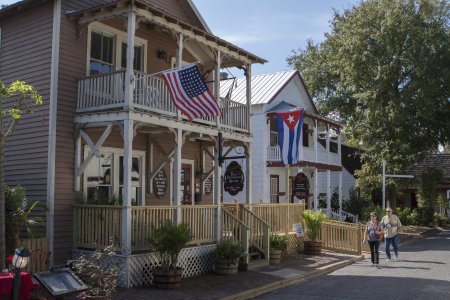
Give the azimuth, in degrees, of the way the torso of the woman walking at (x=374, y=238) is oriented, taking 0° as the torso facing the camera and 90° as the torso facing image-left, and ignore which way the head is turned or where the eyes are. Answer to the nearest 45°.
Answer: approximately 0°

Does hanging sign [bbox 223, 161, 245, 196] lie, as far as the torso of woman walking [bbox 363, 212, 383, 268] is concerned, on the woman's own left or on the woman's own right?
on the woman's own right

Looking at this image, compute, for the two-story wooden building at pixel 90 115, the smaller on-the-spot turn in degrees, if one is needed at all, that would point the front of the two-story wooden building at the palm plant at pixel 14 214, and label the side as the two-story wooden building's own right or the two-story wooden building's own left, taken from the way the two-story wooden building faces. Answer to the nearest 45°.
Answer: approximately 90° to the two-story wooden building's own right

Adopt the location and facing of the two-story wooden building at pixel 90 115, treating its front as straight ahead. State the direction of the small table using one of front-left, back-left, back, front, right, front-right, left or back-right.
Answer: front-right

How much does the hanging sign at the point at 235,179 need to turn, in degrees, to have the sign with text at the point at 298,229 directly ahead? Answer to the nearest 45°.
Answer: approximately 135° to its left

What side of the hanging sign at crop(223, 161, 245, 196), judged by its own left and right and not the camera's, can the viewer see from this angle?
front

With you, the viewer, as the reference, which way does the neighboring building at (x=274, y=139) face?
facing the viewer and to the right of the viewer

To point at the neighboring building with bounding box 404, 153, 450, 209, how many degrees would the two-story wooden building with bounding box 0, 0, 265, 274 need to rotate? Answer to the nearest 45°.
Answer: approximately 90° to its left

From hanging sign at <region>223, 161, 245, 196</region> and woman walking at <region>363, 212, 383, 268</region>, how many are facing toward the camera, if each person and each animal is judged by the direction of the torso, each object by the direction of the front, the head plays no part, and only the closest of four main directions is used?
2
